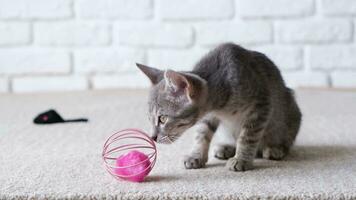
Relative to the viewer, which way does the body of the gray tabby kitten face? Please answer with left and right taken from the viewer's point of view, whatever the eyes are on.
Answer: facing the viewer and to the left of the viewer
